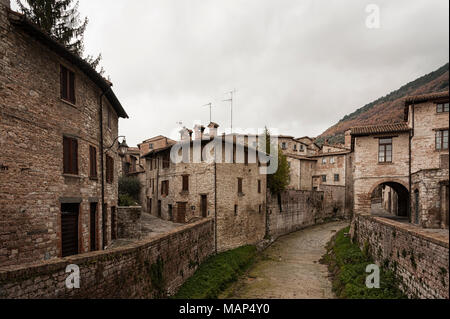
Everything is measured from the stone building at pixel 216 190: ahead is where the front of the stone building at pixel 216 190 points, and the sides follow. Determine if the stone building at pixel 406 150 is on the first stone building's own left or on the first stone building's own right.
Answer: on the first stone building's own left

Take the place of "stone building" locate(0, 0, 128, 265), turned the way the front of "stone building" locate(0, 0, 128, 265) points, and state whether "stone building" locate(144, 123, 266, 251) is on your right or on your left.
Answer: on your left

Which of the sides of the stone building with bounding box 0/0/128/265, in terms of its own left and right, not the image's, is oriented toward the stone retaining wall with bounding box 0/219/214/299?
front

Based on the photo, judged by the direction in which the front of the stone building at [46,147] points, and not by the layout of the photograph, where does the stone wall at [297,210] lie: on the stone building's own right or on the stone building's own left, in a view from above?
on the stone building's own left

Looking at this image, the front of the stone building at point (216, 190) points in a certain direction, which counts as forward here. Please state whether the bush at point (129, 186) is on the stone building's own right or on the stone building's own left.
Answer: on the stone building's own right

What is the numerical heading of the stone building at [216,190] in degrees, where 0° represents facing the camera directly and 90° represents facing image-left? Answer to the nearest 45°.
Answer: approximately 45°

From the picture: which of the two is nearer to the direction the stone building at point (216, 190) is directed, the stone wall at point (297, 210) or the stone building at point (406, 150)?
the stone building

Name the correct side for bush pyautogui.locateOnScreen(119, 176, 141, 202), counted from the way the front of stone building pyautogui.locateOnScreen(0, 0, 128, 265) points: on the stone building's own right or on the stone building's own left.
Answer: on the stone building's own left

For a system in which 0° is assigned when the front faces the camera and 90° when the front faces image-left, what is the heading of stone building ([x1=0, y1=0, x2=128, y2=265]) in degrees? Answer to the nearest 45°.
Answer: approximately 315°

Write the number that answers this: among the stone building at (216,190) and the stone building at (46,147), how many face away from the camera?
0
